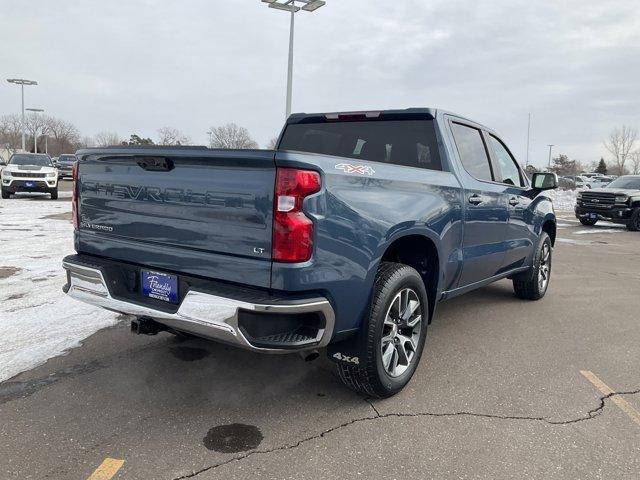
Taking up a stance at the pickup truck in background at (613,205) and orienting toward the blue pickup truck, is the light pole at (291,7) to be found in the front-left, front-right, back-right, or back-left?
front-right

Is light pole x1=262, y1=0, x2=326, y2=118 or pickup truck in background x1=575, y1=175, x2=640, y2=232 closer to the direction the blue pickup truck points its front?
the pickup truck in background

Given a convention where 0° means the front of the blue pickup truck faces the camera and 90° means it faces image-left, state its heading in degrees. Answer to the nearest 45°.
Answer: approximately 225°

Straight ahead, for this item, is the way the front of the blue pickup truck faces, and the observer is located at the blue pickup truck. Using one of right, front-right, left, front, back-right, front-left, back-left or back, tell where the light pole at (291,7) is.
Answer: front-left

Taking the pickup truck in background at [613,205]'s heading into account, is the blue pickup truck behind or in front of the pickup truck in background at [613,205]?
in front

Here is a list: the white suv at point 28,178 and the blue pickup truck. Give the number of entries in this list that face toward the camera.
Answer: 1

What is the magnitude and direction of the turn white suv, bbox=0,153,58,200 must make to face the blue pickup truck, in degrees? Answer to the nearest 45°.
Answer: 0° — it already faces it

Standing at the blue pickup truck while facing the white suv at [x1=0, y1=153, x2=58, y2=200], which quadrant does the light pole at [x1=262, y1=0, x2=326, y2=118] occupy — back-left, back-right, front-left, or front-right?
front-right

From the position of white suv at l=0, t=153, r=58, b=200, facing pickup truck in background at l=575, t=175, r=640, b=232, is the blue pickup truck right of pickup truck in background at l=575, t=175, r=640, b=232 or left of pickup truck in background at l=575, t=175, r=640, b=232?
right

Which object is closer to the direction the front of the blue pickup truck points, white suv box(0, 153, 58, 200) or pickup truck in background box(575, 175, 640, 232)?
the pickup truck in background

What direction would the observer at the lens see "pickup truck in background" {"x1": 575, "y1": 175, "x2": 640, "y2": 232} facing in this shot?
facing the viewer and to the left of the viewer

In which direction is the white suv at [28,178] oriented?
toward the camera
